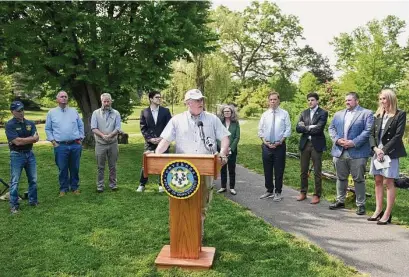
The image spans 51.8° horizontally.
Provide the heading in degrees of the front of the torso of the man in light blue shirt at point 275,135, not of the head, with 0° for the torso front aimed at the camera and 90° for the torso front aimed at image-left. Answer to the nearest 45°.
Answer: approximately 0°

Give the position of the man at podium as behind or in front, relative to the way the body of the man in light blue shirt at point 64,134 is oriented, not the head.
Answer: in front

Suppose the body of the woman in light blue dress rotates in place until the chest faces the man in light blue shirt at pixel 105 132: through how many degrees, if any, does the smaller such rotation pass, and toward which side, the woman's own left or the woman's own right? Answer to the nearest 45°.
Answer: approximately 45° to the woman's own right

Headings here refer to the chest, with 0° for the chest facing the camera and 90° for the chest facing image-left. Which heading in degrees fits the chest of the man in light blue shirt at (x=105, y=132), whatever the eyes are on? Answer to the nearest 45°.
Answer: approximately 0°

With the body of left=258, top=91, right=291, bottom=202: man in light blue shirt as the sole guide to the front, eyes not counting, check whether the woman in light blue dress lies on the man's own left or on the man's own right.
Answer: on the man's own left

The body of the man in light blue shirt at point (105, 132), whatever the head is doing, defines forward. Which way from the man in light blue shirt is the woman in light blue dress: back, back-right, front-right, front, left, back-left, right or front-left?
front-left

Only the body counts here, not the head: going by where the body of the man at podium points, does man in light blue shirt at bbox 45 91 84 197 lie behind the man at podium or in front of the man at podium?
behind
